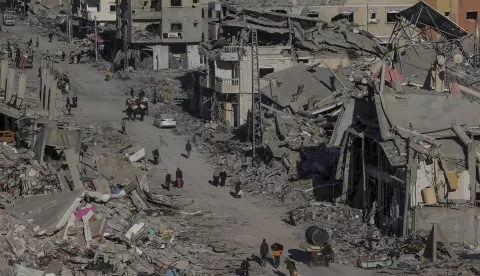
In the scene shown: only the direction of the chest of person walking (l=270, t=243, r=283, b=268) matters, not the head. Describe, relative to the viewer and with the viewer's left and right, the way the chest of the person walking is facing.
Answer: facing away from the viewer

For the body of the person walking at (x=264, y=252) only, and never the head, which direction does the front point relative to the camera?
away from the camera

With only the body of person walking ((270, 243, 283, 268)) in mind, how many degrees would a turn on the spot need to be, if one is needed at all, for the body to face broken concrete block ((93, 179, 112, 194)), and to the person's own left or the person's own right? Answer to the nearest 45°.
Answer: approximately 45° to the person's own left

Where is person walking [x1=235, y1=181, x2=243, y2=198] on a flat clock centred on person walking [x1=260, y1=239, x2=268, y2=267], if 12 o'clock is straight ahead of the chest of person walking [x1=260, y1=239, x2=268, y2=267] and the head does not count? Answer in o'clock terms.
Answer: person walking [x1=235, y1=181, x2=243, y2=198] is roughly at 12 o'clock from person walking [x1=260, y1=239, x2=268, y2=267].

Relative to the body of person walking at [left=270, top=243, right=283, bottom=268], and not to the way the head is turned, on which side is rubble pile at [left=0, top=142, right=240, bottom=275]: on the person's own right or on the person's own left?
on the person's own left

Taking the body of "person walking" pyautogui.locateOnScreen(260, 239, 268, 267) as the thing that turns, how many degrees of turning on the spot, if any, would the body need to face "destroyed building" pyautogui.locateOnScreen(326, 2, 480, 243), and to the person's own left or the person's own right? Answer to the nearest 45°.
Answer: approximately 45° to the person's own right

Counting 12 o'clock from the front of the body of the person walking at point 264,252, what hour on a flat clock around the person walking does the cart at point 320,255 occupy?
The cart is roughly at 3 o'clock from the person walking.

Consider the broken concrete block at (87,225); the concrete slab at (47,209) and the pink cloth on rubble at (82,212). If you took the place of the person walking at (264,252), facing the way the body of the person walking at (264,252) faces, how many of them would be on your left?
3

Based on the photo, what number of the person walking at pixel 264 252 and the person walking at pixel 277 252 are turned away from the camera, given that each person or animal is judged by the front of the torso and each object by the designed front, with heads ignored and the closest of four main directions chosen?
2

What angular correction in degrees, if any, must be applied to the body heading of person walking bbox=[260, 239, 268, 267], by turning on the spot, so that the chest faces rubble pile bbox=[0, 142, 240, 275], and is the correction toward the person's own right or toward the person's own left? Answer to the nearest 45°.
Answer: approximately 90° to the person's own left

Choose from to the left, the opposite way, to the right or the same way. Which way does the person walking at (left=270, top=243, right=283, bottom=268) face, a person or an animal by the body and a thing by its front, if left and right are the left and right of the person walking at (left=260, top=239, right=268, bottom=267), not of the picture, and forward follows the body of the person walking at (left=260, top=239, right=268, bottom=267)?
the same way

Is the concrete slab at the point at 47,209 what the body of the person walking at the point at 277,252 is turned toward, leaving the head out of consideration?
no

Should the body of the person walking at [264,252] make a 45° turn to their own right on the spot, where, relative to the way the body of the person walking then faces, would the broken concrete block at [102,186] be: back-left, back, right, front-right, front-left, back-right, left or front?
left

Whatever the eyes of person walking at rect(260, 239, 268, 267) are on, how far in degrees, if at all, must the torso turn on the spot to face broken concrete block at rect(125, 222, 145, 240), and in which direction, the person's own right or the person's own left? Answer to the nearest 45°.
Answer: approximately 90° to the person's own left

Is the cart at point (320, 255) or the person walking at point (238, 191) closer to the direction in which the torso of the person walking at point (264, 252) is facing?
the person walking
